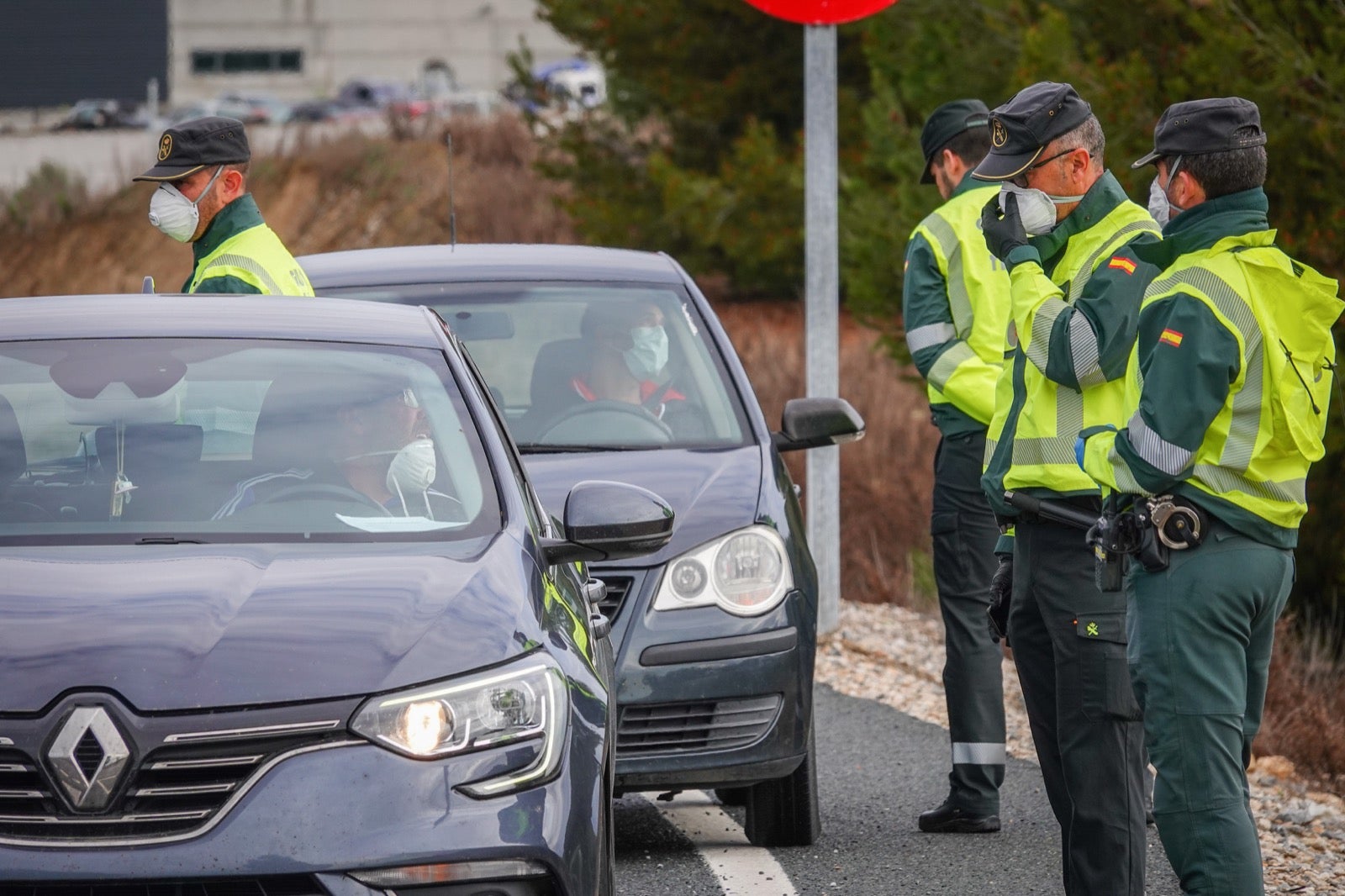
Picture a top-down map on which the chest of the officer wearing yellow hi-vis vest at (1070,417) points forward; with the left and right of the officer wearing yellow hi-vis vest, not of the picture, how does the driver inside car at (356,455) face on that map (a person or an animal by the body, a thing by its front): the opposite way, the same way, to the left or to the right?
to the left

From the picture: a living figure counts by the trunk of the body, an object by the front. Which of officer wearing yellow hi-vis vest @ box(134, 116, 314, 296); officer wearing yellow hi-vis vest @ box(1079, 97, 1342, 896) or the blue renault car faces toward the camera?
the blue renault car

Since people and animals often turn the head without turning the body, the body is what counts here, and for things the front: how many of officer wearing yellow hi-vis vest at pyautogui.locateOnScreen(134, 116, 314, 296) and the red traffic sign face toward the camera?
1

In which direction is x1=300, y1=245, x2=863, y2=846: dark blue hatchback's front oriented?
toward the camera

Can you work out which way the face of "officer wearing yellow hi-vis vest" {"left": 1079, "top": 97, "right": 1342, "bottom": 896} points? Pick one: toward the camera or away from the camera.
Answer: away from the camera

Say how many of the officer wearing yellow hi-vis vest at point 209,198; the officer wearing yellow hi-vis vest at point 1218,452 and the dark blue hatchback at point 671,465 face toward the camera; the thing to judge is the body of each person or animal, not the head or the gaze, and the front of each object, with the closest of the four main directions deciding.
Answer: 1

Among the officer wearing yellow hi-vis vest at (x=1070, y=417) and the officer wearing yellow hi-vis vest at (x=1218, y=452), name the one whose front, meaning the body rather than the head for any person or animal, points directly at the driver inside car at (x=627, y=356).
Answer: the officer wearing yellow hi-vis vest at (x=1218, y=452)

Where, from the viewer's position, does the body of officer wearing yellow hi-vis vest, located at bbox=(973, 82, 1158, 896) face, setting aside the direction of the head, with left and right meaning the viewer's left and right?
facing the viewer and to the left of the viewer

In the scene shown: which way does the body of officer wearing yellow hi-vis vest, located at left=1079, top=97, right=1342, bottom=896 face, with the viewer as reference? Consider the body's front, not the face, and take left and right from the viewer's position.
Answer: facing away from the viewer and to the left of the viewer

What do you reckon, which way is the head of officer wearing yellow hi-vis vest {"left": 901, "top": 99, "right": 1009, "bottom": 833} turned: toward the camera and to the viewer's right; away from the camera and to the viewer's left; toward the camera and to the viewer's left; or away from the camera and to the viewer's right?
away from the camera and to the viewer's left

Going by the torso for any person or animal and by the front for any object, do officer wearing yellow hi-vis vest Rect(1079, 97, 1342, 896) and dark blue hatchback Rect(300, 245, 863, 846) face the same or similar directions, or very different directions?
very different directions

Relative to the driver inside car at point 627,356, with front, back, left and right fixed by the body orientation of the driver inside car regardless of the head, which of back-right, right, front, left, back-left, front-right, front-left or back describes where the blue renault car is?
front-right

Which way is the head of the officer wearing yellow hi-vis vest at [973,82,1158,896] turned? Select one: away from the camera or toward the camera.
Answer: toward the camera

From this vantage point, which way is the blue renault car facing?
toward the camera

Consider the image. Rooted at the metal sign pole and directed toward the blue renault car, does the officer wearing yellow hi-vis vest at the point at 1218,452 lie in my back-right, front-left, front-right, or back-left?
front-left

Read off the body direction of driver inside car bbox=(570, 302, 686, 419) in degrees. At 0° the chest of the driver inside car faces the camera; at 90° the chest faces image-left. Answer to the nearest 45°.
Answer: approximately 315°
